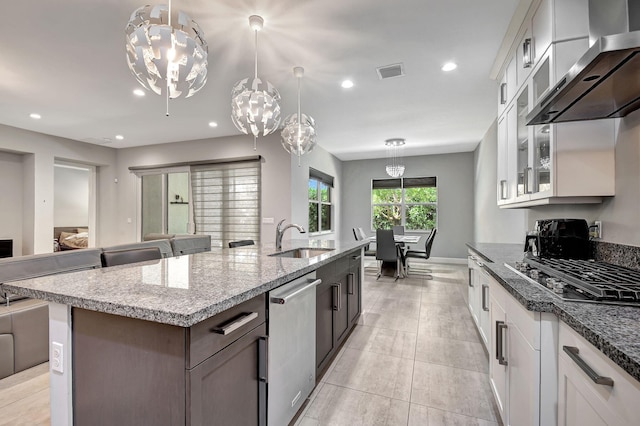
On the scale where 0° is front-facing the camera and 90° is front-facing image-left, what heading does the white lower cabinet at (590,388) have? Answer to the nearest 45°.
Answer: approximately 45°

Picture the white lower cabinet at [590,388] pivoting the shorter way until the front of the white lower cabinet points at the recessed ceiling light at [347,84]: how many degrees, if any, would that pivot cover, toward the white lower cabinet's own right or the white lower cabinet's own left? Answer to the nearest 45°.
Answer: approximately 90° to the white lower cabinet's own right

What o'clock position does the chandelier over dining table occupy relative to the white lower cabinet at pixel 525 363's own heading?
The chandelier over dining table is roughly at 2 o'clock from the white lower cabinet.

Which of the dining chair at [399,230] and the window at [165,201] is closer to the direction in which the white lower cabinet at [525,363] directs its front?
the window

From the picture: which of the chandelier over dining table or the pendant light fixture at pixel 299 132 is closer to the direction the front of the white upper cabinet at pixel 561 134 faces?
the pendant light fixture

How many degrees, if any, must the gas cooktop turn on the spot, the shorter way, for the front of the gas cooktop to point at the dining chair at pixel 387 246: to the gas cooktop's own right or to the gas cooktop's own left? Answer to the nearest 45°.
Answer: approximately 45° to the gas cooktop's own right

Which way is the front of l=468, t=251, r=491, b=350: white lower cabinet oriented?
to the viewer's left

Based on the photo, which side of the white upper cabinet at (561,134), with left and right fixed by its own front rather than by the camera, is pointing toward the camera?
left

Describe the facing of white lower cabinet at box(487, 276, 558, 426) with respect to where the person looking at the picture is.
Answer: facing to the left of the viewer

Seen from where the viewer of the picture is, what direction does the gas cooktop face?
facing to the left of the viewer

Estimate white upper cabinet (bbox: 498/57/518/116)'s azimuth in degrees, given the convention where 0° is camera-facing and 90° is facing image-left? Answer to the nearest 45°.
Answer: approximately 90°

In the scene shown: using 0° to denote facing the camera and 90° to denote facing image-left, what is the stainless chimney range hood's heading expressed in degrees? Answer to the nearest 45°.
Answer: approximately 45°
